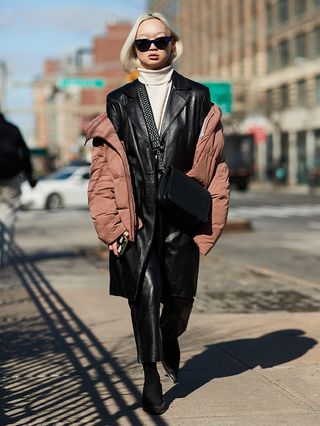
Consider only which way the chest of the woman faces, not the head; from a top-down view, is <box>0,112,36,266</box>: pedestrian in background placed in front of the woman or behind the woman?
behind

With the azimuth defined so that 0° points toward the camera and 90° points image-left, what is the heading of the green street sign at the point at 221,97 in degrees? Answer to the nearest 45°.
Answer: approximately 0°

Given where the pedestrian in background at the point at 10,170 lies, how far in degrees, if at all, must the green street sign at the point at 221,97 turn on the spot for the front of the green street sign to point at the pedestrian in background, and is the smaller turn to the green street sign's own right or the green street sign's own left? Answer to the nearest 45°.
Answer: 0° — it already faces them

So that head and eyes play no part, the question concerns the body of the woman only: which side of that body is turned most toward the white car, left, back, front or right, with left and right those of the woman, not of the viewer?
back

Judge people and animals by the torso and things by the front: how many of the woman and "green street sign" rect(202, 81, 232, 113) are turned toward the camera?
2

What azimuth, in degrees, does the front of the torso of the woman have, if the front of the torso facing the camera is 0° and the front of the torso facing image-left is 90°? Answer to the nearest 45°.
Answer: approximately 0°

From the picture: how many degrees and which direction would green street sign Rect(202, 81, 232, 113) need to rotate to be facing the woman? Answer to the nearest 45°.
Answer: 0° — it already faces them
